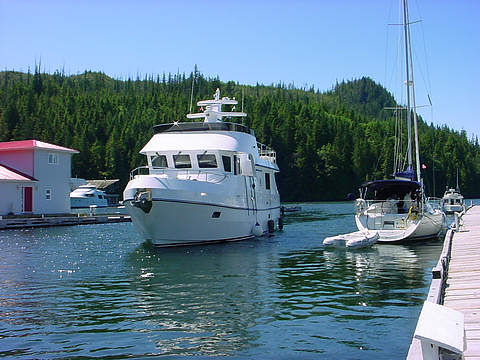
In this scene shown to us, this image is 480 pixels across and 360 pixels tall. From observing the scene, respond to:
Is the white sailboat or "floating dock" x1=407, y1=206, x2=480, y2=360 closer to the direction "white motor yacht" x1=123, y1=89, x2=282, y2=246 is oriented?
the floating dock

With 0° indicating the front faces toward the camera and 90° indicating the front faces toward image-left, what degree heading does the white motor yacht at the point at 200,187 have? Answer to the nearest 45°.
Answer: approximately 45°

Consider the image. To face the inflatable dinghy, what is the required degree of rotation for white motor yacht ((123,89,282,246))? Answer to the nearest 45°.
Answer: approximately 135° to its left

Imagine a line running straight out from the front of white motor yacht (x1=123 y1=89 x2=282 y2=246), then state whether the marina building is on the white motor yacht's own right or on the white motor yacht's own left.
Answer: on the white motor yacht's own right

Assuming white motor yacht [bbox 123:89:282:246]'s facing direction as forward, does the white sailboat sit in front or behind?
behind

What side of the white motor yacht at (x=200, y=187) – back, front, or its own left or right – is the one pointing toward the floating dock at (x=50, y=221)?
right
